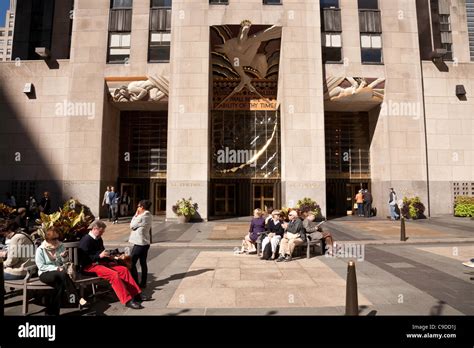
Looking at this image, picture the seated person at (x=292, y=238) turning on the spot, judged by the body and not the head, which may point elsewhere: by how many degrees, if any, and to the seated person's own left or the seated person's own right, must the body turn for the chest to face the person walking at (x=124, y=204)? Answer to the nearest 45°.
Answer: approximately 90° to the seated person's own right

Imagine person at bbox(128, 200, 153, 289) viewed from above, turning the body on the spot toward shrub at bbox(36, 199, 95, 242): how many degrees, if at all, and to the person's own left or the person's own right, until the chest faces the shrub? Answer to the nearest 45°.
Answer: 0° — they already face it

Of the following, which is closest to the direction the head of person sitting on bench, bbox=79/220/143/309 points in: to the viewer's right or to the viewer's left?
to the viewer's right

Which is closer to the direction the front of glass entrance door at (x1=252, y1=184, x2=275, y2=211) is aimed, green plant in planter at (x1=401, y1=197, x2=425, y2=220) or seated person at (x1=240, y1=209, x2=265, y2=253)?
the seated person

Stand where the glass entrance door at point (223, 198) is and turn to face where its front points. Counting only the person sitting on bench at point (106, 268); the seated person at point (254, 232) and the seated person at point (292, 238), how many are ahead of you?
3

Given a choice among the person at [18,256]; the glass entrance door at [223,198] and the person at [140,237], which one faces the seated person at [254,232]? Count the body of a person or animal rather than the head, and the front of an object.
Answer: the glass entrance door

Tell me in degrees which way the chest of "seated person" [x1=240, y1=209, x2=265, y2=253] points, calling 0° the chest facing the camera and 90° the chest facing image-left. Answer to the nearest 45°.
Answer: approximately 45°

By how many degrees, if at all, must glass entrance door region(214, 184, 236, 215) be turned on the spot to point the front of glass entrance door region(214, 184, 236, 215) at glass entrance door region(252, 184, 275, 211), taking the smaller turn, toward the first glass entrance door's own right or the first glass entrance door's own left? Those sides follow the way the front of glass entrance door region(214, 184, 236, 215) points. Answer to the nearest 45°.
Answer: approximately 90° to the first glass entrance door's own left

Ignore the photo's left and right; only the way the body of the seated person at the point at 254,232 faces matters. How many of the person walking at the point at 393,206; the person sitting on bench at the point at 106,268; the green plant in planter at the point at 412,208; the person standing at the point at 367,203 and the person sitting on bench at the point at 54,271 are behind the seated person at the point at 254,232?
3

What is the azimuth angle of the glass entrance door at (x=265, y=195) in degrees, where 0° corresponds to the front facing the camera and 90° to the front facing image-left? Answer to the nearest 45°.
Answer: approximately 0°
